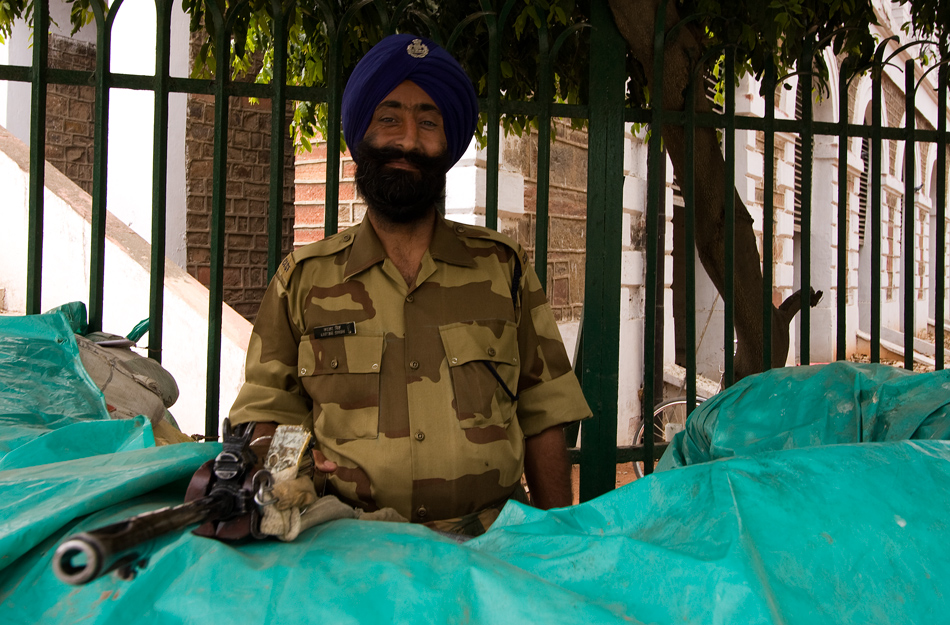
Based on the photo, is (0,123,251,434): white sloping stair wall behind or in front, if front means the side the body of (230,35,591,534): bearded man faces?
behind

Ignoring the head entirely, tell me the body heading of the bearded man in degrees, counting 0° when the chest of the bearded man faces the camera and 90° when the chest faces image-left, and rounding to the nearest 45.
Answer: approximately 0°
